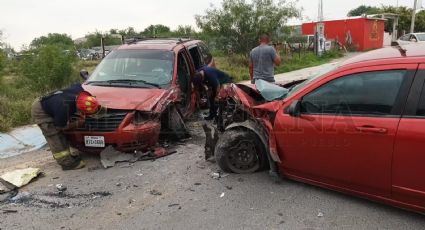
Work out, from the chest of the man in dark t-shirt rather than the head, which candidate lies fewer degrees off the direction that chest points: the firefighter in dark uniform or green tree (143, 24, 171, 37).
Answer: the firefighter in dark uniform

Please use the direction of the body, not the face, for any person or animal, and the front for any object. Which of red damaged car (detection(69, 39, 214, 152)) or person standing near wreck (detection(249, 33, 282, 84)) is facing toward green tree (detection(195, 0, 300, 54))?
the person standing near wreck

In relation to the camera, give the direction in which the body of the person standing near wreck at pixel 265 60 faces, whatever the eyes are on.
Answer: away from the camera

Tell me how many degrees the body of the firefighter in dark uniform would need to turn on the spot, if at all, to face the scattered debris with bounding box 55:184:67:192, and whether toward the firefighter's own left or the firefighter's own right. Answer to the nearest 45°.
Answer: approximately 90° to the firefighter's own right

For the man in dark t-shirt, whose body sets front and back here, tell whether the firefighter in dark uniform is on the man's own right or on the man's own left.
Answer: on the man's own left

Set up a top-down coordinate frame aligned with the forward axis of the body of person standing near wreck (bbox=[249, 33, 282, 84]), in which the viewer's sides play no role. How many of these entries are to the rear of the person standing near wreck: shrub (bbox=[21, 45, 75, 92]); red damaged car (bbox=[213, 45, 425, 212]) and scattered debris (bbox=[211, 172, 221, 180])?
2

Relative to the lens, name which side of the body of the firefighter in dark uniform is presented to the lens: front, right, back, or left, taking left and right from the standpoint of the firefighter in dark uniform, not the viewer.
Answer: right

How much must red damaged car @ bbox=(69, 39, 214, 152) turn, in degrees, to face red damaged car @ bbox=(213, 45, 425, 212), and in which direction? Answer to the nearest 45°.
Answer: approximately 90° to its left

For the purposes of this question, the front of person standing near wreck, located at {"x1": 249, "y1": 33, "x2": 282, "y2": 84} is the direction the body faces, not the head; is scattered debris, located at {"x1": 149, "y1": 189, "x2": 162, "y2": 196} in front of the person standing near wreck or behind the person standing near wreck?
behind

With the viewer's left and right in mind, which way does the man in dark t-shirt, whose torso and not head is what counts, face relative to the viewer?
facing to the left of the viewer

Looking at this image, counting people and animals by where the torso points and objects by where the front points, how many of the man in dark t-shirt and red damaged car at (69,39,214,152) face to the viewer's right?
0

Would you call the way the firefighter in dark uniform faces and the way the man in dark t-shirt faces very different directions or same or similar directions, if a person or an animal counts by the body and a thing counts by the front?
very different directions

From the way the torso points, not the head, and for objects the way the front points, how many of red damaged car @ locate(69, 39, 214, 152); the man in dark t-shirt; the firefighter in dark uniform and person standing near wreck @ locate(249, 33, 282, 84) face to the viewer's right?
1

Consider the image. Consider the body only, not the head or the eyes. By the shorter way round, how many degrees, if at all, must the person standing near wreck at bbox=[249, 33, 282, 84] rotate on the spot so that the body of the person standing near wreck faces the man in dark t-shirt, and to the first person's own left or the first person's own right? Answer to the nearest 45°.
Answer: approximately 90° to the first person's own left

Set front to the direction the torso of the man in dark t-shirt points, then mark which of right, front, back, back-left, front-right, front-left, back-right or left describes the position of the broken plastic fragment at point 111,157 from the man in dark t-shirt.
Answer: front-left

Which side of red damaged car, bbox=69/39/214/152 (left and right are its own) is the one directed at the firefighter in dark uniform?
front

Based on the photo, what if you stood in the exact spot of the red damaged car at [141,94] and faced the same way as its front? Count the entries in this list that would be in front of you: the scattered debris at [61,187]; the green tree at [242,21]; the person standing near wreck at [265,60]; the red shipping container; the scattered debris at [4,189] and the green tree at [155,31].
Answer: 2

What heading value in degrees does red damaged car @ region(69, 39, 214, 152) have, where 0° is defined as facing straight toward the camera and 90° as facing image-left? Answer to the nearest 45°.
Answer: approximately 45°
